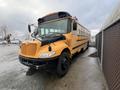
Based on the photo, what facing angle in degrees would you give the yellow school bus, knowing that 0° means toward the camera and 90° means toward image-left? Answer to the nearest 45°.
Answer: approximately 45°
